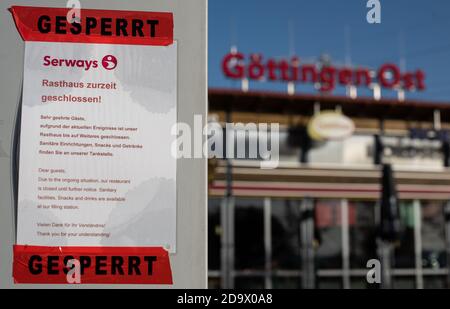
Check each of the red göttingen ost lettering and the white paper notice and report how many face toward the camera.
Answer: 2

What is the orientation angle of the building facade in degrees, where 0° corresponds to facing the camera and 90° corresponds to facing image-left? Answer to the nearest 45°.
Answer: approximately 0°

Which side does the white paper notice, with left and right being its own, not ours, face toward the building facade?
back

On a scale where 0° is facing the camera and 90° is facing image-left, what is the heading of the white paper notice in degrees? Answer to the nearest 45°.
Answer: approximately 0°
